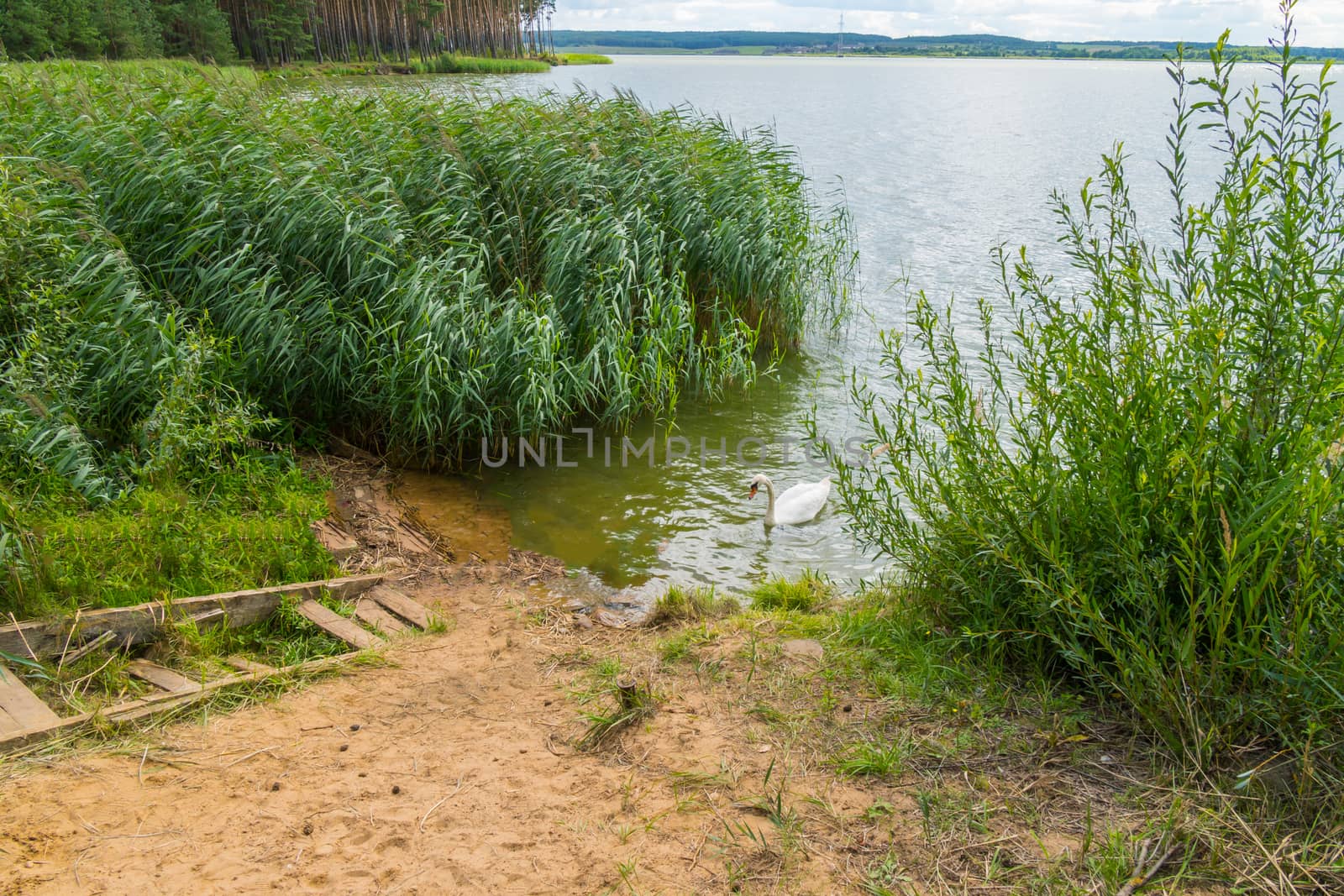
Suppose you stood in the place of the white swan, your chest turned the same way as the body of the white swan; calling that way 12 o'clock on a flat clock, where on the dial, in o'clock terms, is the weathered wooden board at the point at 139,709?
The weathered wooden board is roughly at 10 o'clock from the white swan.

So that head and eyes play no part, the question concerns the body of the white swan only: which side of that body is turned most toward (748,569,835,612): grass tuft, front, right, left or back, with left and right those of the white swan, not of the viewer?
left

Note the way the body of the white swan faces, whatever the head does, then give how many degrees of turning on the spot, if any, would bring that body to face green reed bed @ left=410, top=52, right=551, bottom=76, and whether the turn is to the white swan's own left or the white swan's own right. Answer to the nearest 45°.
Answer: approximately 90° to the white swan's own right

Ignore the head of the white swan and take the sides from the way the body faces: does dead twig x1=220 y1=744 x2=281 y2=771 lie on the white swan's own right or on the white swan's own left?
on the white swan's own left

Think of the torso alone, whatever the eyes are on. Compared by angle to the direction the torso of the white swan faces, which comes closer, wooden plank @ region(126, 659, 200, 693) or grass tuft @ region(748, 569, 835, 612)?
the wooden plank

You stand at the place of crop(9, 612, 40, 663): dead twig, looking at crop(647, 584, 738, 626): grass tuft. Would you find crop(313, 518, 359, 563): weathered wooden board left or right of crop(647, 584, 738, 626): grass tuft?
left

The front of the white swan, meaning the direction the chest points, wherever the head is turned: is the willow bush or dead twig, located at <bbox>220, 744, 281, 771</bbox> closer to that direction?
the dead twig

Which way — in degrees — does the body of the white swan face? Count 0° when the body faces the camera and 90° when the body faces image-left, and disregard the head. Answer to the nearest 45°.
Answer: approximately 90°

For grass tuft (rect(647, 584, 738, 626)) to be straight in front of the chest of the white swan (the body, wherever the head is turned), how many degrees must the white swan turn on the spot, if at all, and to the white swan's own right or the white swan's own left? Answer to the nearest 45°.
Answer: approximately 90° to the white swan's own left

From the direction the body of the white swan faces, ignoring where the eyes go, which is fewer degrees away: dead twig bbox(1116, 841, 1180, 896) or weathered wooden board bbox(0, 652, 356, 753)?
the weathered wooden board
